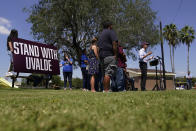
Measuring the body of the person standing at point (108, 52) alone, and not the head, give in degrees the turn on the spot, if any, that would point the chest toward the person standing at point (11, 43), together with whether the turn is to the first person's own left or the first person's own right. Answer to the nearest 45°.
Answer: approximately 90° to the first person's own left

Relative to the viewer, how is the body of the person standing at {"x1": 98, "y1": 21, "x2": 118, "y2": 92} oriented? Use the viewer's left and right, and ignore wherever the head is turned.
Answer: facing away from the viewer and to the right of the viewer

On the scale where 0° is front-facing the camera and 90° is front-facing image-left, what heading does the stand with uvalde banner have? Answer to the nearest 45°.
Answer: approximately 315°
